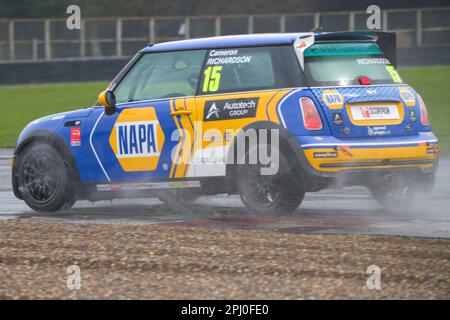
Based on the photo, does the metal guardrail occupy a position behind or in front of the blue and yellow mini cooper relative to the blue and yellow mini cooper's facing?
in front

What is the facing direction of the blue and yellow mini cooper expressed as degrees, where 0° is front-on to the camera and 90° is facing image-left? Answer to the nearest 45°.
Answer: approximately 135°
